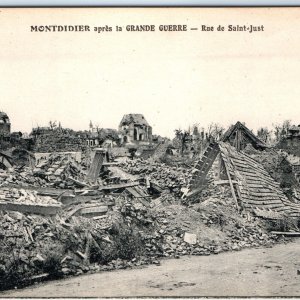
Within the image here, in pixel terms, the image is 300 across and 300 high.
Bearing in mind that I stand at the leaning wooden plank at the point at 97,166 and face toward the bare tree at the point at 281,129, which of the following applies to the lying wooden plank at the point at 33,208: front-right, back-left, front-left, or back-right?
back-right
